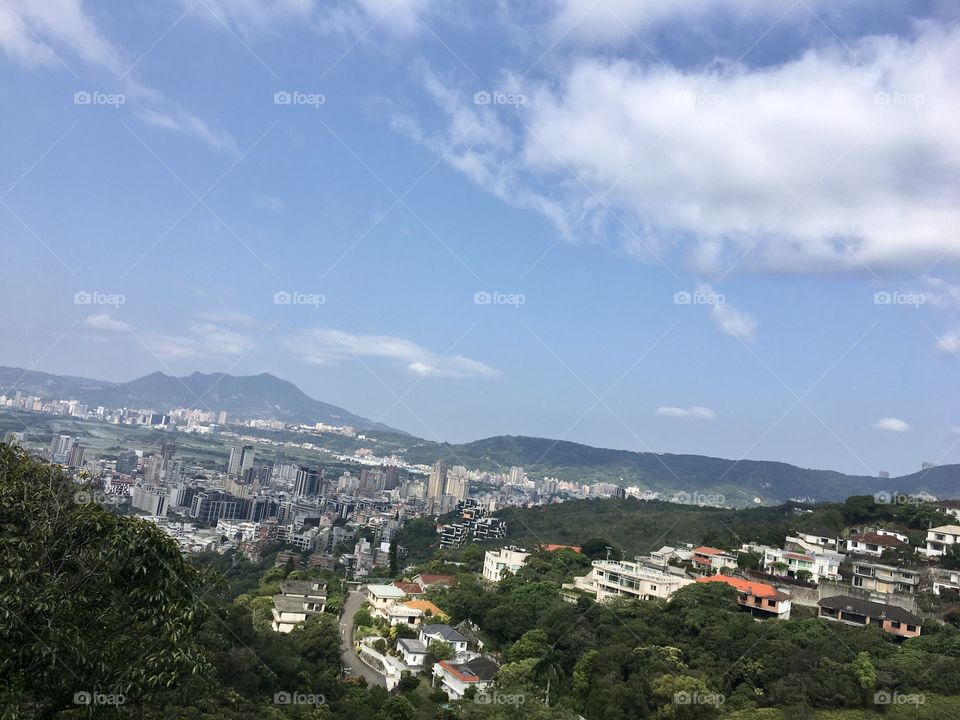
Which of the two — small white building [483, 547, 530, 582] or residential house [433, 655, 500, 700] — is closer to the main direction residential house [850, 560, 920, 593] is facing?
the residential house

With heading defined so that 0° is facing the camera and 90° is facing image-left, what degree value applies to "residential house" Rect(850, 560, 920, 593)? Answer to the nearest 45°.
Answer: approximately 0°

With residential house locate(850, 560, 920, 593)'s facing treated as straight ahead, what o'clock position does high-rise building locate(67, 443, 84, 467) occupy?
The high-rise building is roughly at 3 o'clock from the residential house.

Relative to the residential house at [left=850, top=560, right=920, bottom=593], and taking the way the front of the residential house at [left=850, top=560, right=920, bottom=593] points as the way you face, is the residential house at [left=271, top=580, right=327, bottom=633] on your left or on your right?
on your right

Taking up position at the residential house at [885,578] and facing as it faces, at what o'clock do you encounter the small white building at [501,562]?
The small white building is roughly at 3 o'clock from the residential house.

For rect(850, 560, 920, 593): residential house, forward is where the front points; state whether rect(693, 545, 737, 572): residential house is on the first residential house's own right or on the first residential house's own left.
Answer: on the first residential house's own right

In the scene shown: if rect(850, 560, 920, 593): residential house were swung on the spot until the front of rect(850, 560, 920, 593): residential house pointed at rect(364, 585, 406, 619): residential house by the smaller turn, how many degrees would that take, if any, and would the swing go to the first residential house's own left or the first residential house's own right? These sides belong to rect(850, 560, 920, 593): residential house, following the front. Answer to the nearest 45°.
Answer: approximately 90° to the first residential house's own right

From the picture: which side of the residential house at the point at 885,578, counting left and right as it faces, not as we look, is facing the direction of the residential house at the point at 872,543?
back

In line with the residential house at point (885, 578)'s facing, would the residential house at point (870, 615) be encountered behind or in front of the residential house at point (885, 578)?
in front

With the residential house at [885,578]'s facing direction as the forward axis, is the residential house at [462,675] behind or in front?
in front

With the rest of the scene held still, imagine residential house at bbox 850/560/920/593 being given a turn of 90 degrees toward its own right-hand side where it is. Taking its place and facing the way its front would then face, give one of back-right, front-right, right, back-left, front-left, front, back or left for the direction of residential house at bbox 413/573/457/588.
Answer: front
